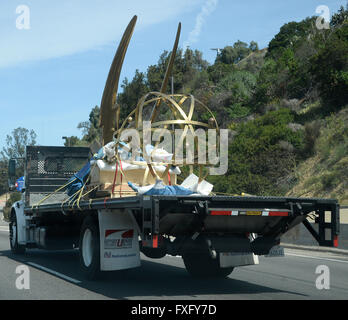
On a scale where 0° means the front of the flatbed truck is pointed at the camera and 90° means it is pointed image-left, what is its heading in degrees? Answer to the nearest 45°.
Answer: approximately 135°

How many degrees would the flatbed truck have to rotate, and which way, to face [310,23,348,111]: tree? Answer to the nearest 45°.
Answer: approximately 45° to its right

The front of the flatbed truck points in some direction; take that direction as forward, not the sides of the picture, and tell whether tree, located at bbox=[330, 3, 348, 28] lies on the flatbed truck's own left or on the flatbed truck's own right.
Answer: on the flatbed truck's own right
